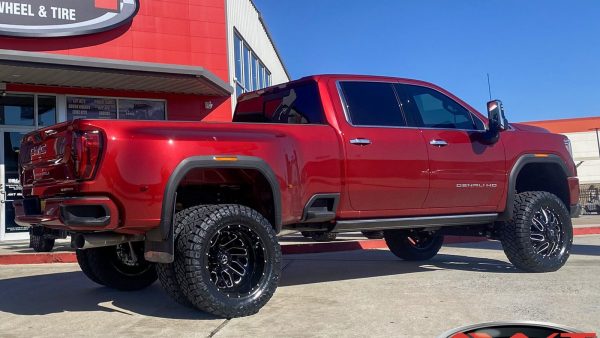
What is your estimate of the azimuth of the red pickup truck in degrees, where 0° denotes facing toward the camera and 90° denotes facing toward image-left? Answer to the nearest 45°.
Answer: approximately 225°
